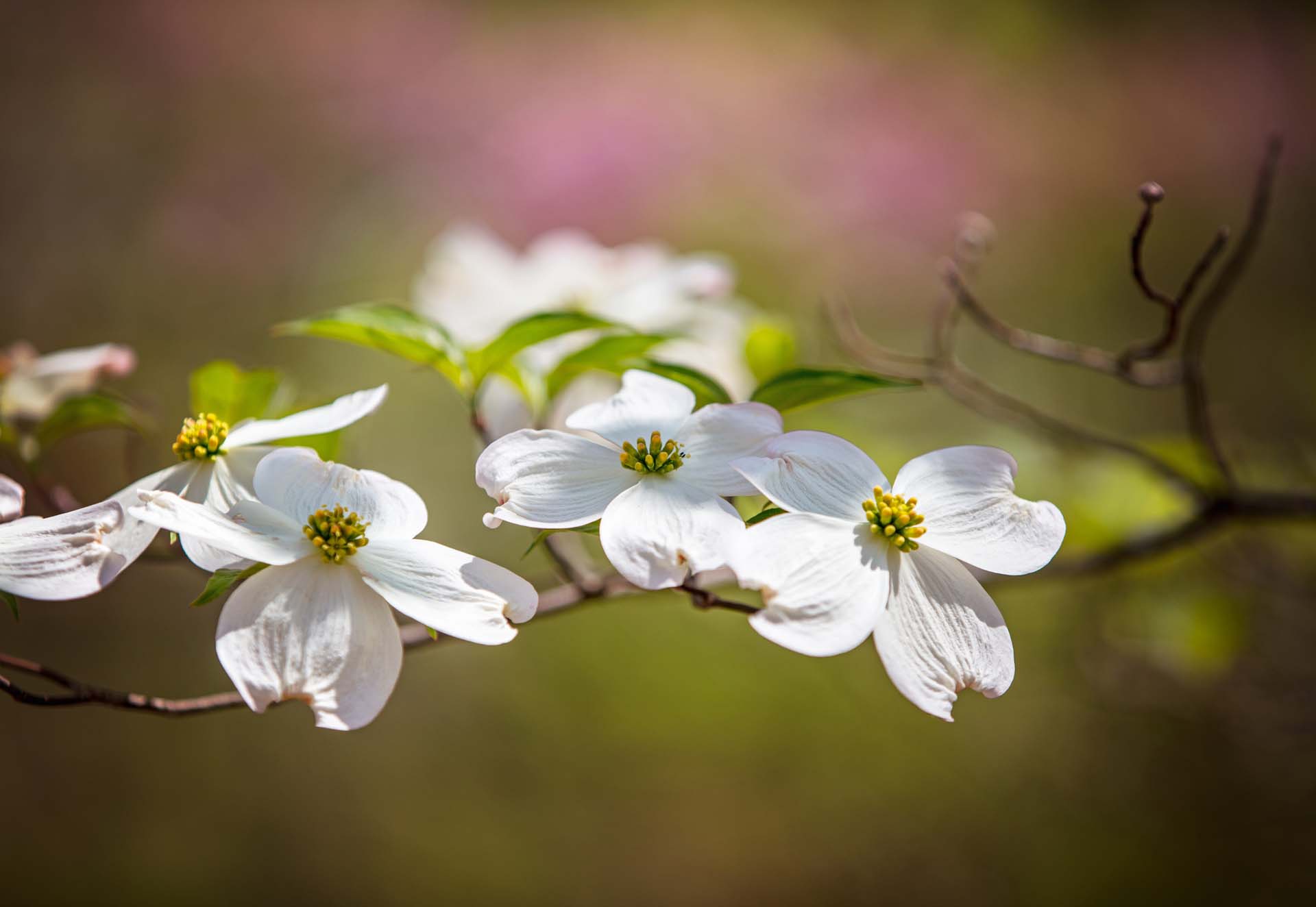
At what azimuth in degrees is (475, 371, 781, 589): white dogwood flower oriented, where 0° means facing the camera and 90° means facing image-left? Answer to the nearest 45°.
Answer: approximately 0°

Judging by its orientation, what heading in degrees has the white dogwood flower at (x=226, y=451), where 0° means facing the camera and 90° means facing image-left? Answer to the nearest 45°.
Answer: approximately 45°

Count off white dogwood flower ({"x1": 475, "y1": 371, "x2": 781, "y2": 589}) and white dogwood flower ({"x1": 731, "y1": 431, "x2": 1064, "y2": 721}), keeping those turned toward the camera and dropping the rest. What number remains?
2

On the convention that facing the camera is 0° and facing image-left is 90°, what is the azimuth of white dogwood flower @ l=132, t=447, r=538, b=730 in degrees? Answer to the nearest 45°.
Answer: approximately 0°
